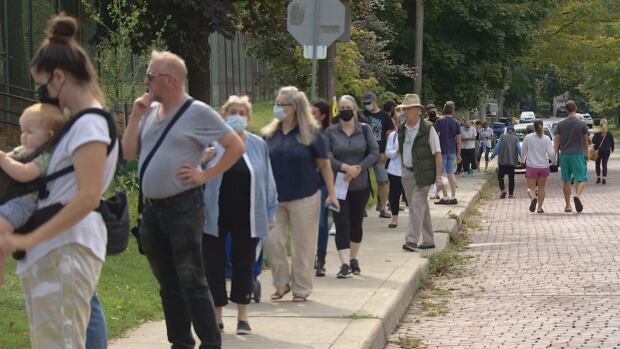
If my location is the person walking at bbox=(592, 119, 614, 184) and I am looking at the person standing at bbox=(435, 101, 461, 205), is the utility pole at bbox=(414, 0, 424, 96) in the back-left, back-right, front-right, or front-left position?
front-right

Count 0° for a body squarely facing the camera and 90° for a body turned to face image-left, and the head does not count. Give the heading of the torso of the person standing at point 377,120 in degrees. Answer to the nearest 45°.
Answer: approximately 45°

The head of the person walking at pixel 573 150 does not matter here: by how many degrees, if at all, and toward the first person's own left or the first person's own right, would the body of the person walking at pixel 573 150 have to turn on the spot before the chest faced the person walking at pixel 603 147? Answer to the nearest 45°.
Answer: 0° — they already face them

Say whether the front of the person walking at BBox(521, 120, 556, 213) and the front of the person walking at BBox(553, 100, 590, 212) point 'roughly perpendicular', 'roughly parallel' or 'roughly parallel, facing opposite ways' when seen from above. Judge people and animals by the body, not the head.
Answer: roughly parallel

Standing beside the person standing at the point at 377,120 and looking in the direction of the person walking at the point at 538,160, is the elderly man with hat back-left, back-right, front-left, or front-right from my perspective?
back-right

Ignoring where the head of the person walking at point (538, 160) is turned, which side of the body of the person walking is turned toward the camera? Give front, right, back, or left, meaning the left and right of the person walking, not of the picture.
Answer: back

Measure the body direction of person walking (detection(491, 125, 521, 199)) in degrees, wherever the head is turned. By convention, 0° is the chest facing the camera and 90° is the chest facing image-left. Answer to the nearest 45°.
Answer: approximately 180°

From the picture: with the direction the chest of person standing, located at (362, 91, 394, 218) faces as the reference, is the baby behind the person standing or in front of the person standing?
in front
